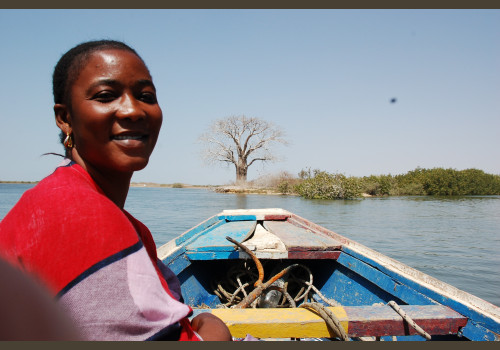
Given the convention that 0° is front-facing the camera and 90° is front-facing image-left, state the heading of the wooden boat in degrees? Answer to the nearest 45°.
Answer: approximately 180°

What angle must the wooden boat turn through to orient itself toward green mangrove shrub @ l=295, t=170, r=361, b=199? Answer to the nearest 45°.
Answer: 0° — it already faces it
